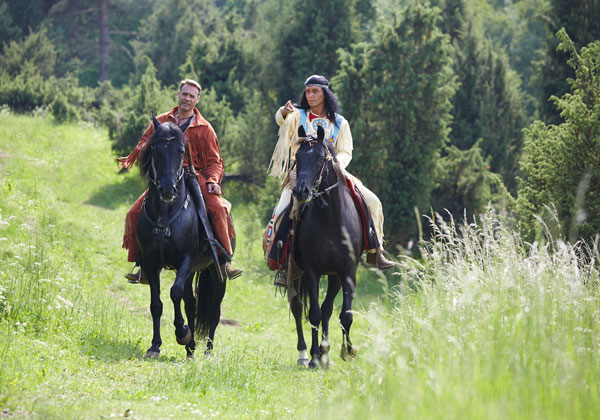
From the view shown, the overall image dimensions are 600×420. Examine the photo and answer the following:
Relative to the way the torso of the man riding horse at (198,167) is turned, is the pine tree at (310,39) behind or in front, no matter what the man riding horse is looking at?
behind

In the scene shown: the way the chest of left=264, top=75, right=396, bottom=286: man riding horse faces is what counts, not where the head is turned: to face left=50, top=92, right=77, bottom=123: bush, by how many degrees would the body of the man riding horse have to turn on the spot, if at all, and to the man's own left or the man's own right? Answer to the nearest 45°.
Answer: approximately 135° to the man's own right

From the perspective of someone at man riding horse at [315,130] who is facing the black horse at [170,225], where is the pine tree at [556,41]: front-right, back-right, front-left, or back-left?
back-right

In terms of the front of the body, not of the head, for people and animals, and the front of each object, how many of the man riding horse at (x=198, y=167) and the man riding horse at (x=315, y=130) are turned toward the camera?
2

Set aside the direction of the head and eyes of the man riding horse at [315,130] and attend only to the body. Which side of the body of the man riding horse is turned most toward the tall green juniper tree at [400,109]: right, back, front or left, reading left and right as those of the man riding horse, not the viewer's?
back

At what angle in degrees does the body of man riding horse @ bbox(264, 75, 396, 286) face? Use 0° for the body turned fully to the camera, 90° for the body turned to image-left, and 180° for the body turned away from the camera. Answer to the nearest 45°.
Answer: approximately 0°

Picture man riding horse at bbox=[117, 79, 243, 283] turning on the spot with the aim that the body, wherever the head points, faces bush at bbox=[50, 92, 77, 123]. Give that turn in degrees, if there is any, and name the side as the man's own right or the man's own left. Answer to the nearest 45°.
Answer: approximately 180°

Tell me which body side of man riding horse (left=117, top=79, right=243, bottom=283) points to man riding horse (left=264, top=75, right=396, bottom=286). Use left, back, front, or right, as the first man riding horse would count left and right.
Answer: left

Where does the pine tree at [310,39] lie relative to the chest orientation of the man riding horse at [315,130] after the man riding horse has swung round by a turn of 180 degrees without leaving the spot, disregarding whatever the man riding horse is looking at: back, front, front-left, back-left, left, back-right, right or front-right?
front

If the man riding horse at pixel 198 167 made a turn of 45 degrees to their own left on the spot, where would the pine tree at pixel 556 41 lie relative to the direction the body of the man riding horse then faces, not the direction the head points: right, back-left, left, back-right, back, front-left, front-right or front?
left

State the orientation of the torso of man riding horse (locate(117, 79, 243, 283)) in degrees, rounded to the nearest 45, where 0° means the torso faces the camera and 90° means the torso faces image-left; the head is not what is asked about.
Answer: approximately 0°
